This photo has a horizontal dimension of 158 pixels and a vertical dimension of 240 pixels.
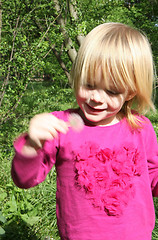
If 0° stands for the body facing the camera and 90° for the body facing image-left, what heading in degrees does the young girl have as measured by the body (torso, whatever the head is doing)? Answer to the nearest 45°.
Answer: approximately 0°

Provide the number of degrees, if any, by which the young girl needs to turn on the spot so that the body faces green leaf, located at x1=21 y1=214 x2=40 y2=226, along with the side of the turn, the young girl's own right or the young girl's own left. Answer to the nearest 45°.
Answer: approximately 135° to the young girl's own right

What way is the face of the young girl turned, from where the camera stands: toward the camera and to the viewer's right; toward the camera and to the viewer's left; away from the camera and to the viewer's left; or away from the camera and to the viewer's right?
toward the camera and to the viewer's left
